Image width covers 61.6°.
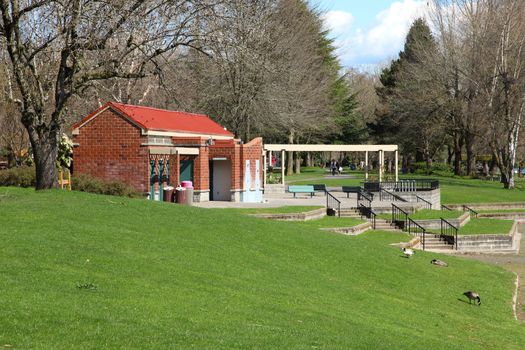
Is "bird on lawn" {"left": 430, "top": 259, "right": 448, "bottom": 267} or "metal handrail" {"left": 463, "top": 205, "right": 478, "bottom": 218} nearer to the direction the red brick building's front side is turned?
the bird on lawn

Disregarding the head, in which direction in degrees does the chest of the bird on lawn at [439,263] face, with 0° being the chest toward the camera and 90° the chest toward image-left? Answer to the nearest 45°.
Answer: approximately 90°

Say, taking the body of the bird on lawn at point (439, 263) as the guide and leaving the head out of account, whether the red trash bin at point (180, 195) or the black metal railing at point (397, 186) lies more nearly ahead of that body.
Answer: the red trash bin

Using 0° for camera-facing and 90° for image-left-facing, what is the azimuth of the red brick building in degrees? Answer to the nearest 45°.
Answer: approximately 315°
